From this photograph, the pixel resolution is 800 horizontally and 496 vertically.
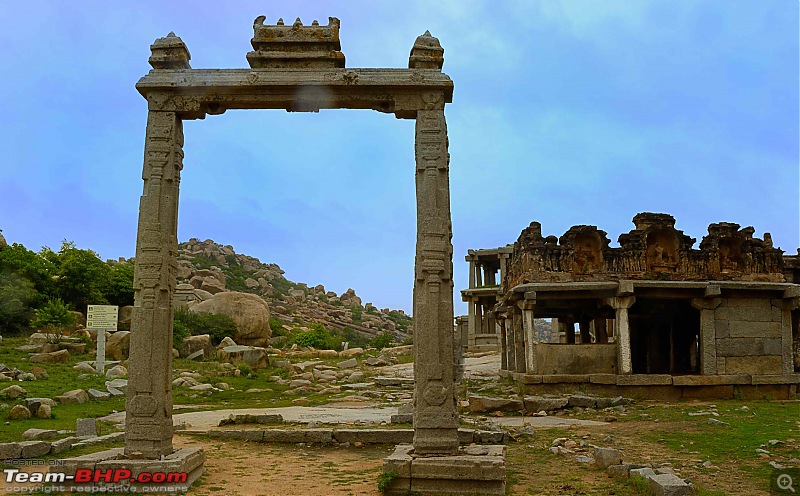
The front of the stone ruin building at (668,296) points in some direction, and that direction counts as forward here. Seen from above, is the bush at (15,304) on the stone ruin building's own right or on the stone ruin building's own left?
on the stone ruin building's own right

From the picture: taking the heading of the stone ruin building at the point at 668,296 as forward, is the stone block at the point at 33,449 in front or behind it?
in front

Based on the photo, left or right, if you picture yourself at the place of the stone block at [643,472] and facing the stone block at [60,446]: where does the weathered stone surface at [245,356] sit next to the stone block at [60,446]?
right

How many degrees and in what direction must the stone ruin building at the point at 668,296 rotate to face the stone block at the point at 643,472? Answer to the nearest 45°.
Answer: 0° — it already faces it

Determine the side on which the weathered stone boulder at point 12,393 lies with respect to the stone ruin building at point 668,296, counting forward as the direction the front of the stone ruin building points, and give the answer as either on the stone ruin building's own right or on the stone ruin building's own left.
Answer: on the stone ruin building's own right

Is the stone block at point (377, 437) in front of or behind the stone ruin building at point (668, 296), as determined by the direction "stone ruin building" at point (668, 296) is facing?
in front

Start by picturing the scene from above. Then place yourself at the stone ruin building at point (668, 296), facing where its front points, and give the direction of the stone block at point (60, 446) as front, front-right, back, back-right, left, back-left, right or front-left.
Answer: front-right

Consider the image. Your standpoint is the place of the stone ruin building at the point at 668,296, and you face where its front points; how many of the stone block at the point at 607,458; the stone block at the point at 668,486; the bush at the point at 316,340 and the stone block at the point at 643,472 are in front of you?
3

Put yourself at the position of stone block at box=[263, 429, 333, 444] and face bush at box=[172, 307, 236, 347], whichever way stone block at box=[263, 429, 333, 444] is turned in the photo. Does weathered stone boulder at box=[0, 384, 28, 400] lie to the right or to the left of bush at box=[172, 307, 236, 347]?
left

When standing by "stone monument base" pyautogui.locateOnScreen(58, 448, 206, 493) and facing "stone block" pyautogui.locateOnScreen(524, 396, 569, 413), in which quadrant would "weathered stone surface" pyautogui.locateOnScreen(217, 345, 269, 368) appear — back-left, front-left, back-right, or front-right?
front-left

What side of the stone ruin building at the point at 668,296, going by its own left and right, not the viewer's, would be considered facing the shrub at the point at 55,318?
right

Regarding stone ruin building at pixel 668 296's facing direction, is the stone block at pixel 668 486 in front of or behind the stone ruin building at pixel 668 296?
in front

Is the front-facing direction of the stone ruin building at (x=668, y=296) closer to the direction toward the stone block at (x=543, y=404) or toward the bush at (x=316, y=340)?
the stone block

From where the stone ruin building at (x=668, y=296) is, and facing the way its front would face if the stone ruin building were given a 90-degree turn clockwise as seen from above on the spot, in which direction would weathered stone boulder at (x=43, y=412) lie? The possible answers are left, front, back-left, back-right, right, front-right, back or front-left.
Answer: front-left

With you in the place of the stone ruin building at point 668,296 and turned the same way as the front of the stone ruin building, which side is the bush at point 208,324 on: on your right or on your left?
on your right

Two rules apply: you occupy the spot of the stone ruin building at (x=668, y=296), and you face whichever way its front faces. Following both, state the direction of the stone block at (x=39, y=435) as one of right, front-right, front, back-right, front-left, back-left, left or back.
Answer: front-right

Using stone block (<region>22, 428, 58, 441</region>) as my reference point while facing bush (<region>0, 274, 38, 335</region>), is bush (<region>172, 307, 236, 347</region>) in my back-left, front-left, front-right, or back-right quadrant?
front-right

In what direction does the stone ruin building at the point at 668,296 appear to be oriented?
toward the camera

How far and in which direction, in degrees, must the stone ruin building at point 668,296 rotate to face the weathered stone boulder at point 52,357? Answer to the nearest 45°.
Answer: approximately 90° to its right

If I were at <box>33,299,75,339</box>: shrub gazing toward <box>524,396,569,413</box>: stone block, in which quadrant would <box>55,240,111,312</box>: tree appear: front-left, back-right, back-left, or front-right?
back-left
